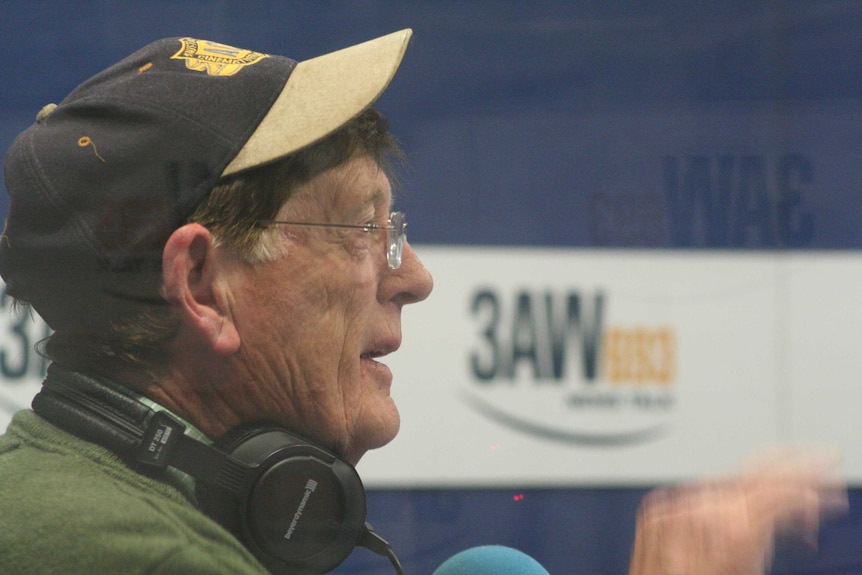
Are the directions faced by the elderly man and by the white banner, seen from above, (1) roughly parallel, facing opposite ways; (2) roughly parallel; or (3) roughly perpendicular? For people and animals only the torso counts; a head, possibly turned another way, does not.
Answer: roughly perpendicular

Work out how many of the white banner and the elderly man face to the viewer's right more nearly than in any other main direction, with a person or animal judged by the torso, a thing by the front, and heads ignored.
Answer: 1

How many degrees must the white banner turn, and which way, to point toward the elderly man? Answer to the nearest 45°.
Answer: approximately 45° to its right

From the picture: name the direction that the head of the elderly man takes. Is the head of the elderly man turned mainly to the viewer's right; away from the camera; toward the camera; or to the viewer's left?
to the viewer's right

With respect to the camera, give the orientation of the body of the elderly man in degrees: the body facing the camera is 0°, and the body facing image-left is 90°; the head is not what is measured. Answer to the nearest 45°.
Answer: approximately 270°

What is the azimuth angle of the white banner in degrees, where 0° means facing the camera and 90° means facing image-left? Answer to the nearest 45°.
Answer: approximately 0°

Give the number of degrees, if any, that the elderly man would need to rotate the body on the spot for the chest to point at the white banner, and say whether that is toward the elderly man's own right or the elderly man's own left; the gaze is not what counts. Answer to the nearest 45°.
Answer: approximately 45° to the elderly man's own left
